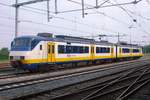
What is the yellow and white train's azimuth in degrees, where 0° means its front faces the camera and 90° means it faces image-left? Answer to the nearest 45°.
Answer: approximately 45°
